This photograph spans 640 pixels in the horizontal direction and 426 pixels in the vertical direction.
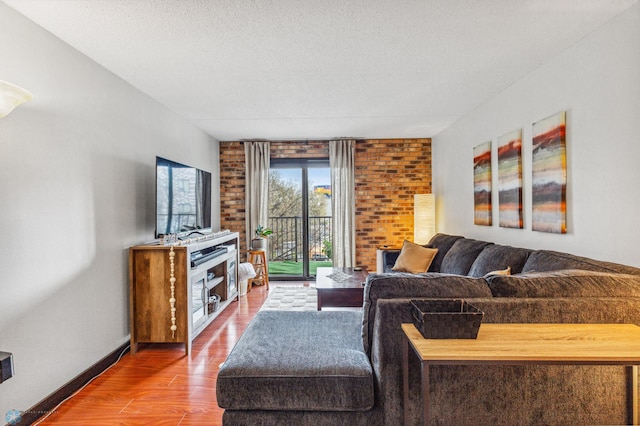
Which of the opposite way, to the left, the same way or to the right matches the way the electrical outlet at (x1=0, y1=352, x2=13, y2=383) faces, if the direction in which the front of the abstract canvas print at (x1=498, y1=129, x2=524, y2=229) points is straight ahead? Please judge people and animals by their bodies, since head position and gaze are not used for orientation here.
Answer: the opposite way

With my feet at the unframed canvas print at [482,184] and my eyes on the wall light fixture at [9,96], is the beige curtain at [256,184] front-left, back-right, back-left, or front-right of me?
front-right

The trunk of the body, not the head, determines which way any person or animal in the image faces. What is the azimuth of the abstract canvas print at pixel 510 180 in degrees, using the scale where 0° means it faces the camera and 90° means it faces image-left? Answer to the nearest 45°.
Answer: approximately 45°

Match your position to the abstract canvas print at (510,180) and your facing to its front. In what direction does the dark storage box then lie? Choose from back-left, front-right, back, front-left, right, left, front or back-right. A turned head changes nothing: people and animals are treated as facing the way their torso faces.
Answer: front-left

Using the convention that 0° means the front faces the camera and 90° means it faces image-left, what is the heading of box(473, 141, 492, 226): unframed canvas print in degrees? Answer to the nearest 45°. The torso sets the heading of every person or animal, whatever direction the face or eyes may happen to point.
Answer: approximately 45°

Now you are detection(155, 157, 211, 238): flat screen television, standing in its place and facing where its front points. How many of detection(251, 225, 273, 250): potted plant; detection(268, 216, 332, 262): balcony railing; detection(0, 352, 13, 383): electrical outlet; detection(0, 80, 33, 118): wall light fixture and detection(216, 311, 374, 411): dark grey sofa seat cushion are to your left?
2

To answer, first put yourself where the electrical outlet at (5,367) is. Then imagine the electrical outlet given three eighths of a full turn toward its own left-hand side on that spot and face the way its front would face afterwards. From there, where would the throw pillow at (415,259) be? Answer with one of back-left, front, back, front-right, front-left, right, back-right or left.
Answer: right

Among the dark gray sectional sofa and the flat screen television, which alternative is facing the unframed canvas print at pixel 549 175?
the flat screen television

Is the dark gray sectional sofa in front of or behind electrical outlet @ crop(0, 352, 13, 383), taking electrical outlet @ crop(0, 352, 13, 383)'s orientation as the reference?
in front

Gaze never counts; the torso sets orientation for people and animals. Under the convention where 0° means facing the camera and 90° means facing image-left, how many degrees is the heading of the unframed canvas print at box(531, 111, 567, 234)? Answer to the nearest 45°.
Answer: approximately 45°

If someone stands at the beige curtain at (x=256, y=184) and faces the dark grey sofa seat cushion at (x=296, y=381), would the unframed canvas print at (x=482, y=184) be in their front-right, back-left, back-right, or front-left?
front-left

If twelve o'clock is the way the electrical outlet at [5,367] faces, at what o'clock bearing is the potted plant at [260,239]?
The potted plant is roughly at 9 o'clock from the electrical outlet.

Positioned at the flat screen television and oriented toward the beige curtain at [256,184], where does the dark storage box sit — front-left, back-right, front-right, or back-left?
back-right

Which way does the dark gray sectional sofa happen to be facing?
to the viewer's left

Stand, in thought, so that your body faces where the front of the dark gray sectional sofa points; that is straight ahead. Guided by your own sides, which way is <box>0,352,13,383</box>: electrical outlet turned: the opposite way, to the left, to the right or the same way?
the opposite way

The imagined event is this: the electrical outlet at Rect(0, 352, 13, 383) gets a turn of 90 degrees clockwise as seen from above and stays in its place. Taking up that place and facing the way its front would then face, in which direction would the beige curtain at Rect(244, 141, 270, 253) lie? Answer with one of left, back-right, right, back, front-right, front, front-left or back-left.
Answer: back

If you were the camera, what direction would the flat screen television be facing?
facing the viewer and to the right of the viewer
